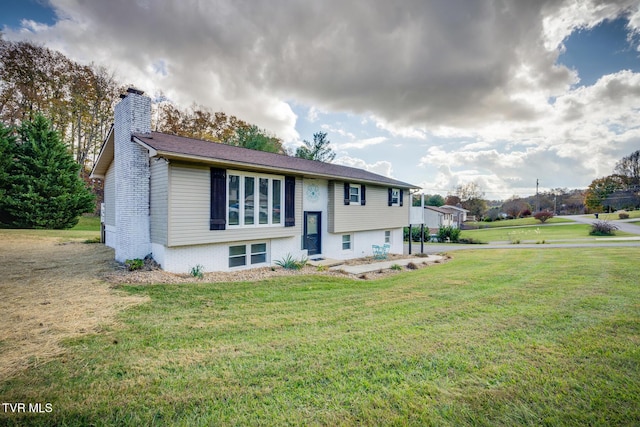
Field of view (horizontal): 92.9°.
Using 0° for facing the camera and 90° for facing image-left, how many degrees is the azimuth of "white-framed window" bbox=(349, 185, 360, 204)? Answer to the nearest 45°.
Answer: approximately 315°

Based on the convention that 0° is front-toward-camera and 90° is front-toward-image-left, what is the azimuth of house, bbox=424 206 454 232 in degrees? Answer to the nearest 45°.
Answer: approximately 315°

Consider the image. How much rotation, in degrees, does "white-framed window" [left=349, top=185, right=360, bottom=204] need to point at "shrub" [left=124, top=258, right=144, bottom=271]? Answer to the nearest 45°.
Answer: approximately 90° to its right

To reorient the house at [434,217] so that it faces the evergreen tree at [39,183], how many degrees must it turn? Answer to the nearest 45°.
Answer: approximately 90° to its right

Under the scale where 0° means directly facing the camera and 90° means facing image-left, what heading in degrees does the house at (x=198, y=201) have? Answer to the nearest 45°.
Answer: approximately 315°

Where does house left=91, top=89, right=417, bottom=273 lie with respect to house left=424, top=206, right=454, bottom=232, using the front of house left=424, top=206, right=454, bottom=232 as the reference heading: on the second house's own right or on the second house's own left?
on the second house's own right

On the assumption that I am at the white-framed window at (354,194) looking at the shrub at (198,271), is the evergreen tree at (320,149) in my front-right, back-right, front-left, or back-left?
back-right

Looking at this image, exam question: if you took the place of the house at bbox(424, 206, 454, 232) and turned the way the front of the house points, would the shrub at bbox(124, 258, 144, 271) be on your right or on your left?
on your right
